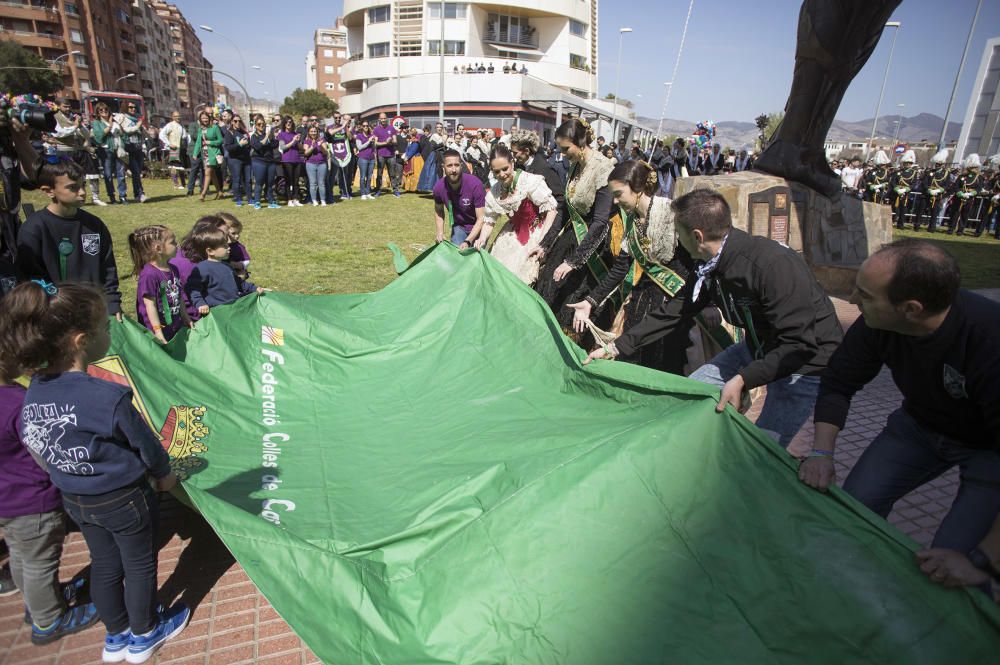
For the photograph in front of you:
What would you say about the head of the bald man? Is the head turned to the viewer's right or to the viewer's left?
to the viewer's left

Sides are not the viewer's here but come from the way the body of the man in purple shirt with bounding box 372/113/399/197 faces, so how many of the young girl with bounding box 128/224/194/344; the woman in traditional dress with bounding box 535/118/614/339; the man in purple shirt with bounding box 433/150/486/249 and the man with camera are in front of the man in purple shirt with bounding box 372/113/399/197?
4

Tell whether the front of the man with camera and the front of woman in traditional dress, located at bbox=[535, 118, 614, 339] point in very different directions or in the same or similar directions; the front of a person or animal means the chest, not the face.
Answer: very different directions

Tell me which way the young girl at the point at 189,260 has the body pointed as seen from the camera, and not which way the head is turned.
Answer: to the viewer's right

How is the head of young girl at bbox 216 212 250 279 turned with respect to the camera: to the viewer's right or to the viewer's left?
to the viewer's right

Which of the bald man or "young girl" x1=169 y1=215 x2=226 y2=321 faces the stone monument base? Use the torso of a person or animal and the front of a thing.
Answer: the young girl

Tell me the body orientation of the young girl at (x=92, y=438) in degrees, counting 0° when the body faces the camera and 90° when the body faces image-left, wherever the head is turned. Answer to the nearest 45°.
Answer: approximately 225°

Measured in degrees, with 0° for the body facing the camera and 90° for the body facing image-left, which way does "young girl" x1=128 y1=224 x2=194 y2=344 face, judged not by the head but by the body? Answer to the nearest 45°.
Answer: approximately 315°

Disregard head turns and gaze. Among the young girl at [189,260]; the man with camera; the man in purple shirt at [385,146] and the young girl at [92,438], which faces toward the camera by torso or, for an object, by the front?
the man in purple shirt

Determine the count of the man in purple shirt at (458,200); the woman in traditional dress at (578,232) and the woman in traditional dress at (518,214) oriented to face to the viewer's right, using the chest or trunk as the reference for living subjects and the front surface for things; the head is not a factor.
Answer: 0

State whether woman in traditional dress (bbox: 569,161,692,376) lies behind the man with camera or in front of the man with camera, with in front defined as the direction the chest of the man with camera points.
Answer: in front

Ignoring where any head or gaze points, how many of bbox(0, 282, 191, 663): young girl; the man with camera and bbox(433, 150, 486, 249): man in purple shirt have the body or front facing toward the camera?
1

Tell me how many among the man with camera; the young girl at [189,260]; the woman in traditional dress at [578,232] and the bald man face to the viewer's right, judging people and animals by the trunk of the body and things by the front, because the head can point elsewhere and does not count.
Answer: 2

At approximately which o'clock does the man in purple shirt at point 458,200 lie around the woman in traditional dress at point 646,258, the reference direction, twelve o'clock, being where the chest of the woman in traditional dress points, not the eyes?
The man in purple shirt is roughly at 3 o'clock from the woman in traditional dress.

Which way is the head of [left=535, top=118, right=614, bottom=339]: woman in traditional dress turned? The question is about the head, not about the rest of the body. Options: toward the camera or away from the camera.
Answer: toward the camera

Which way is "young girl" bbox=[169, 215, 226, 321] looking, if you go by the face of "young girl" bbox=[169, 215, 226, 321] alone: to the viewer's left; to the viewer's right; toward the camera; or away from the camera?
to the viewer's right

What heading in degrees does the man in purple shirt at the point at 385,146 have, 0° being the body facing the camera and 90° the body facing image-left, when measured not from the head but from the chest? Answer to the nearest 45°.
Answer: approximately 0°

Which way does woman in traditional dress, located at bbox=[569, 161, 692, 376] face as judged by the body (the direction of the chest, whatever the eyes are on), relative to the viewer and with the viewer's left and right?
facing the viewer and to the left of the viewer
